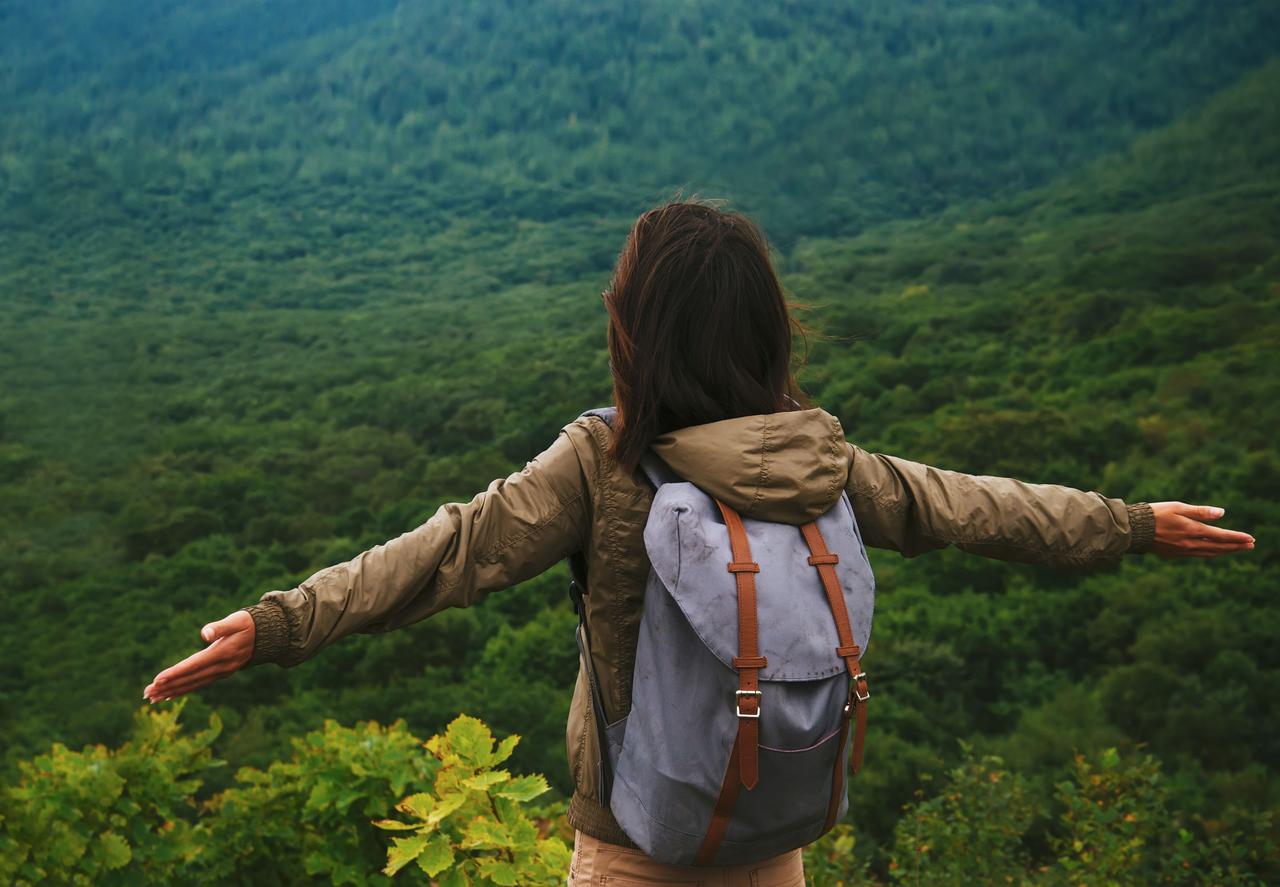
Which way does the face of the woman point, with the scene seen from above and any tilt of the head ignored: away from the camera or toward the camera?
away from the camera

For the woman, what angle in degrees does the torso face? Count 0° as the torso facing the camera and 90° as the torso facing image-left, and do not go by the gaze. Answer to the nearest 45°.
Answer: approximately 135°
